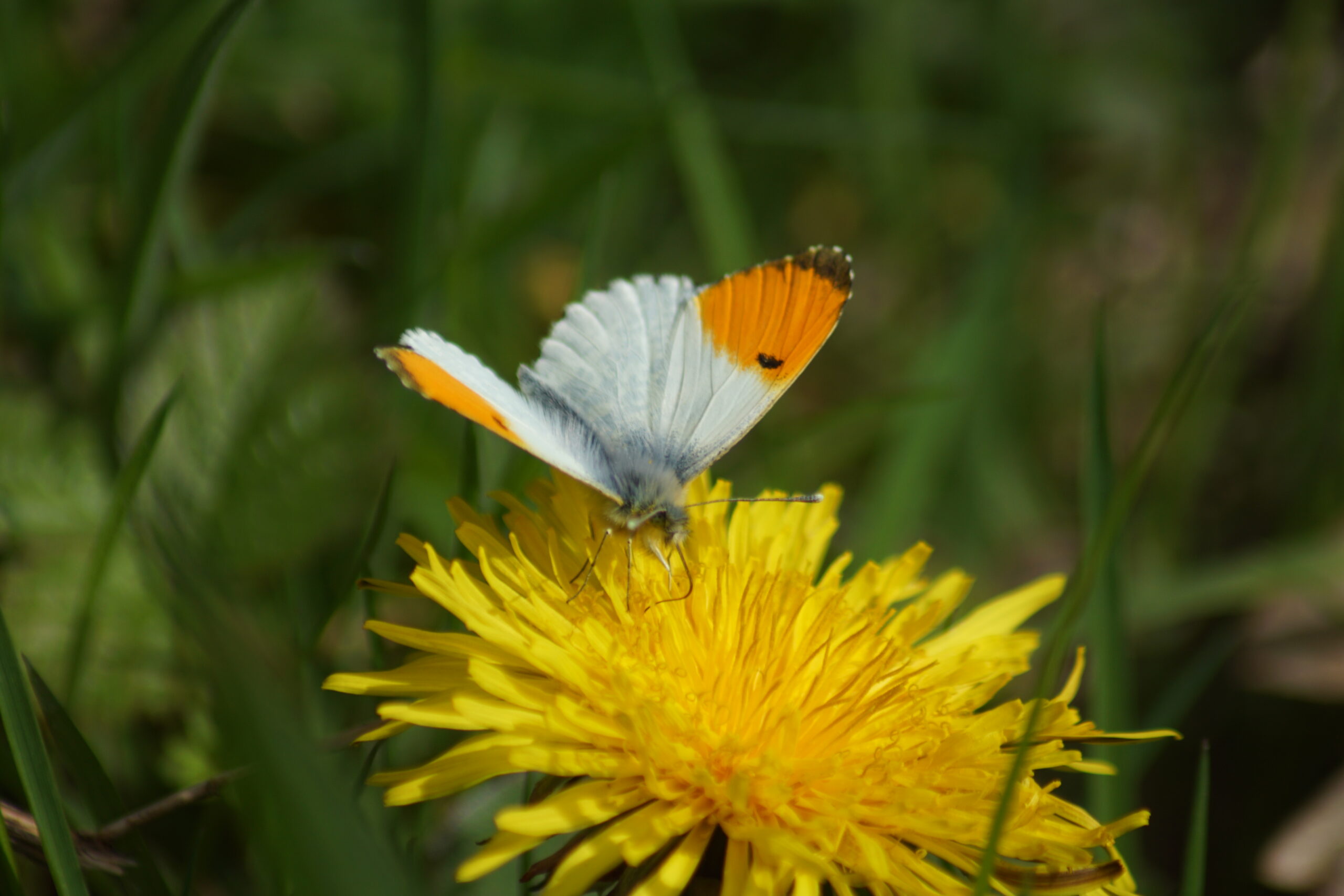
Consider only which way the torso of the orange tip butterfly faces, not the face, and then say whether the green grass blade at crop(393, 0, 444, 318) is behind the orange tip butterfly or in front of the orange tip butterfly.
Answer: behind

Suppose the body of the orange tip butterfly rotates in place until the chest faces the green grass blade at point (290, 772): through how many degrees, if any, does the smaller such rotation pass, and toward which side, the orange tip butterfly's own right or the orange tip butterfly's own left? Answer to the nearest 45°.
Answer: approximately 45° to the orange tip butterfly's own right

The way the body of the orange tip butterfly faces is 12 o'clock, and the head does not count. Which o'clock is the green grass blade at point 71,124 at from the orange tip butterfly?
The green grass blade is roughly at 5 o'clock from the orange tip butterfly.

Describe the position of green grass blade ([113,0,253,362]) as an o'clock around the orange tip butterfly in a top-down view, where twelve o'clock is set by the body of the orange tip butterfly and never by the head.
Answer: The green grass blade is roughly at 5 o'clock from the orange tip butterfly.

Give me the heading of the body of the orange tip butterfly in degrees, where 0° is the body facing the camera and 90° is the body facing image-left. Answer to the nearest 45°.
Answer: approximately 315°

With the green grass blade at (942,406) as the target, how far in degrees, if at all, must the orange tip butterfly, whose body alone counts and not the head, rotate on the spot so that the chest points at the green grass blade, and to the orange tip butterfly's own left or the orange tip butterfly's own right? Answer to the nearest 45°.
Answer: approximately 90° to the orange tip butterfly's own left
